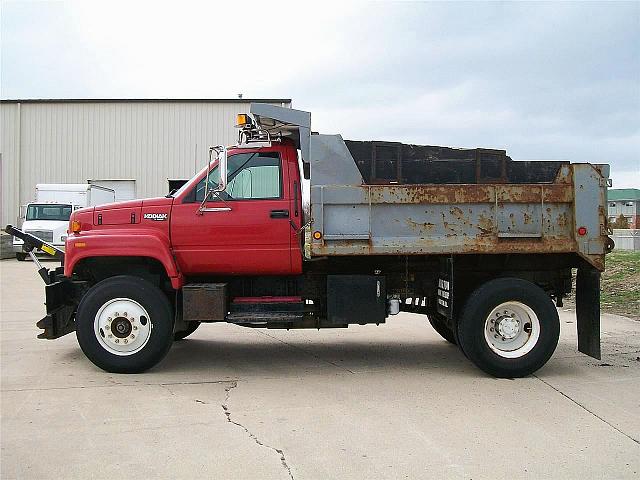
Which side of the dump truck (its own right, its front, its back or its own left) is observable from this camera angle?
left

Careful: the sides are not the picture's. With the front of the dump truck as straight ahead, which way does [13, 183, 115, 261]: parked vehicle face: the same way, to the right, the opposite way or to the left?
to the left

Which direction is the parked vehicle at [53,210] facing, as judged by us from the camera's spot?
facing the viewer and to the left of the viewer

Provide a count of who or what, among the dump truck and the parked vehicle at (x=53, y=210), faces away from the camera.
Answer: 0

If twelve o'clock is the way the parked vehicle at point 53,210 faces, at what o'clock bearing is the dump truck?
The dump truck is roughly at 10 o'clock from the parked vehicle.

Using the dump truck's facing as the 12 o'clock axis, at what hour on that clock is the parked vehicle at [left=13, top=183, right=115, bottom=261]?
The parked vehicle is roughly at 2 o'clock from the dump truck.
